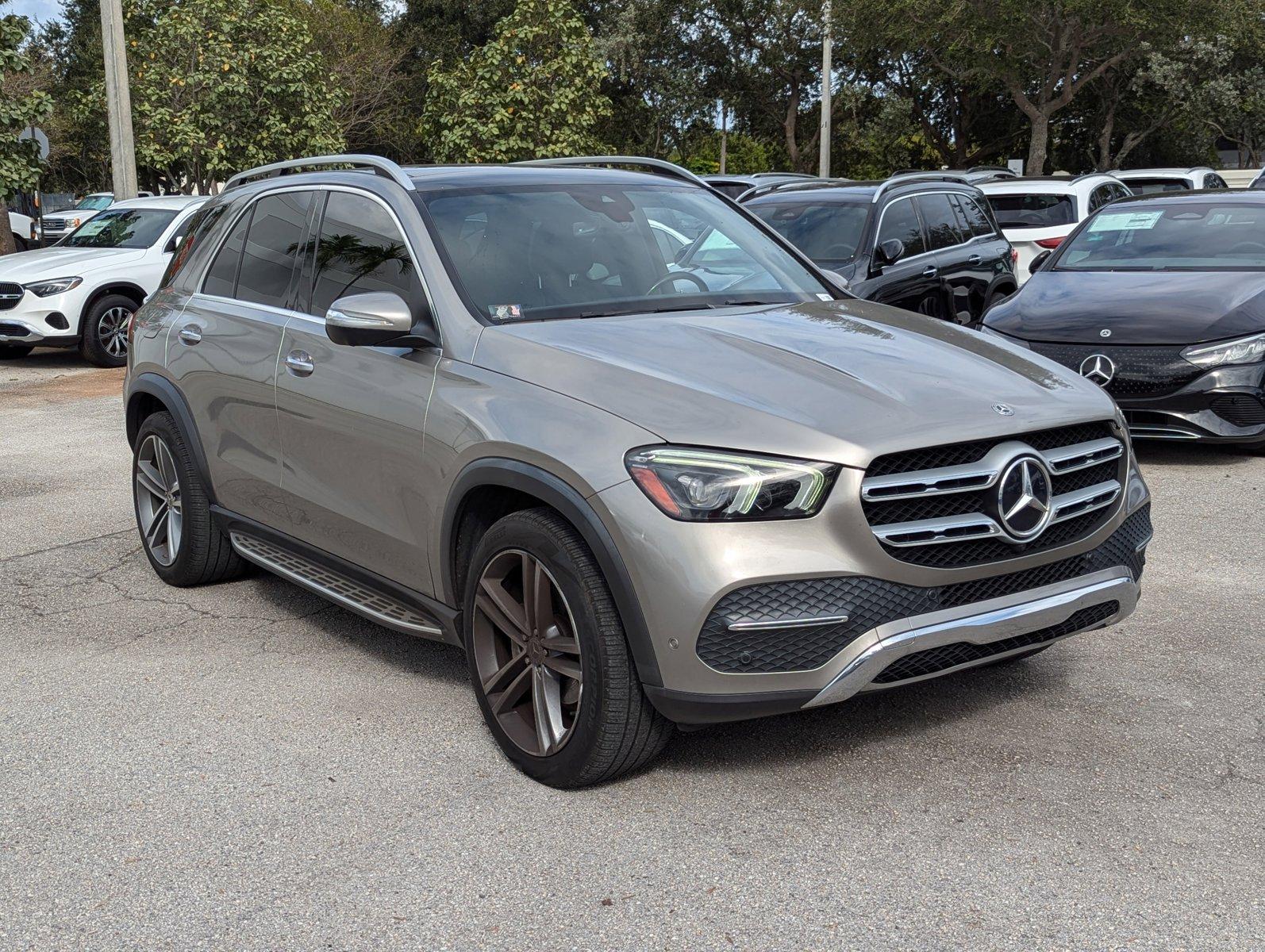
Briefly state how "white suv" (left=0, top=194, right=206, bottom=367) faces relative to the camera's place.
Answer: facing the viewer and to the left of the viewer

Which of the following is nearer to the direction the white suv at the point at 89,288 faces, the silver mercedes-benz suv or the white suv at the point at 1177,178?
the silver mercedes-benz suv

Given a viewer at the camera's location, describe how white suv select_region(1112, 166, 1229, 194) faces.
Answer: facing away from the viewer and to the right of the viewer

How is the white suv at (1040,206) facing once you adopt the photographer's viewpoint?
facing away from the viewer and to the right of the viewer

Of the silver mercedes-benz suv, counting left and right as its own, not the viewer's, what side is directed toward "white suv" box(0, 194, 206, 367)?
back

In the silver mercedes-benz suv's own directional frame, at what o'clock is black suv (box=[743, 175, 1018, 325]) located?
The black suv is roughly at 8 o'clock from the silver mercedes-benz suv.

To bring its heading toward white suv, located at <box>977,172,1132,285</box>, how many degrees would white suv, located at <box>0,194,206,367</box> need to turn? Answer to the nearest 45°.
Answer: approximately 135° to its left

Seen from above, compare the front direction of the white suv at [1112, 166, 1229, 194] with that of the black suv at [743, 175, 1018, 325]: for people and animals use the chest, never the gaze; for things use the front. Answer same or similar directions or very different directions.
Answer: very different directions

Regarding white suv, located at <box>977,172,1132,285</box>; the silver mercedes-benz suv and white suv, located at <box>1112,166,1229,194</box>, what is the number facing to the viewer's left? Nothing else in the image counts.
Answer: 0

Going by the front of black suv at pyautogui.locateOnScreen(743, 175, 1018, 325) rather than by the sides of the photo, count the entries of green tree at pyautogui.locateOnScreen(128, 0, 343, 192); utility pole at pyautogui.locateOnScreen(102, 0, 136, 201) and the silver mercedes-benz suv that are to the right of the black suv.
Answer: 2

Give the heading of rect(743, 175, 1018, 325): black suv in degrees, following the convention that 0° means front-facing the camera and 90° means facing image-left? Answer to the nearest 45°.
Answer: approximately 45°

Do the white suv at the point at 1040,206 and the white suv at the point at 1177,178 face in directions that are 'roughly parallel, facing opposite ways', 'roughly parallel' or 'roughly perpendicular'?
roughly parallel

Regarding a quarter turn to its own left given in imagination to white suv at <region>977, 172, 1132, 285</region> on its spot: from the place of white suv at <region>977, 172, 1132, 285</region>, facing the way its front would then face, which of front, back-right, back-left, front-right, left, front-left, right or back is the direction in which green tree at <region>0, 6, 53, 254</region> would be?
front-left

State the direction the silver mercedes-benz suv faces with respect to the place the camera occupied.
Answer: facing the viewer and to the right of the viewer
